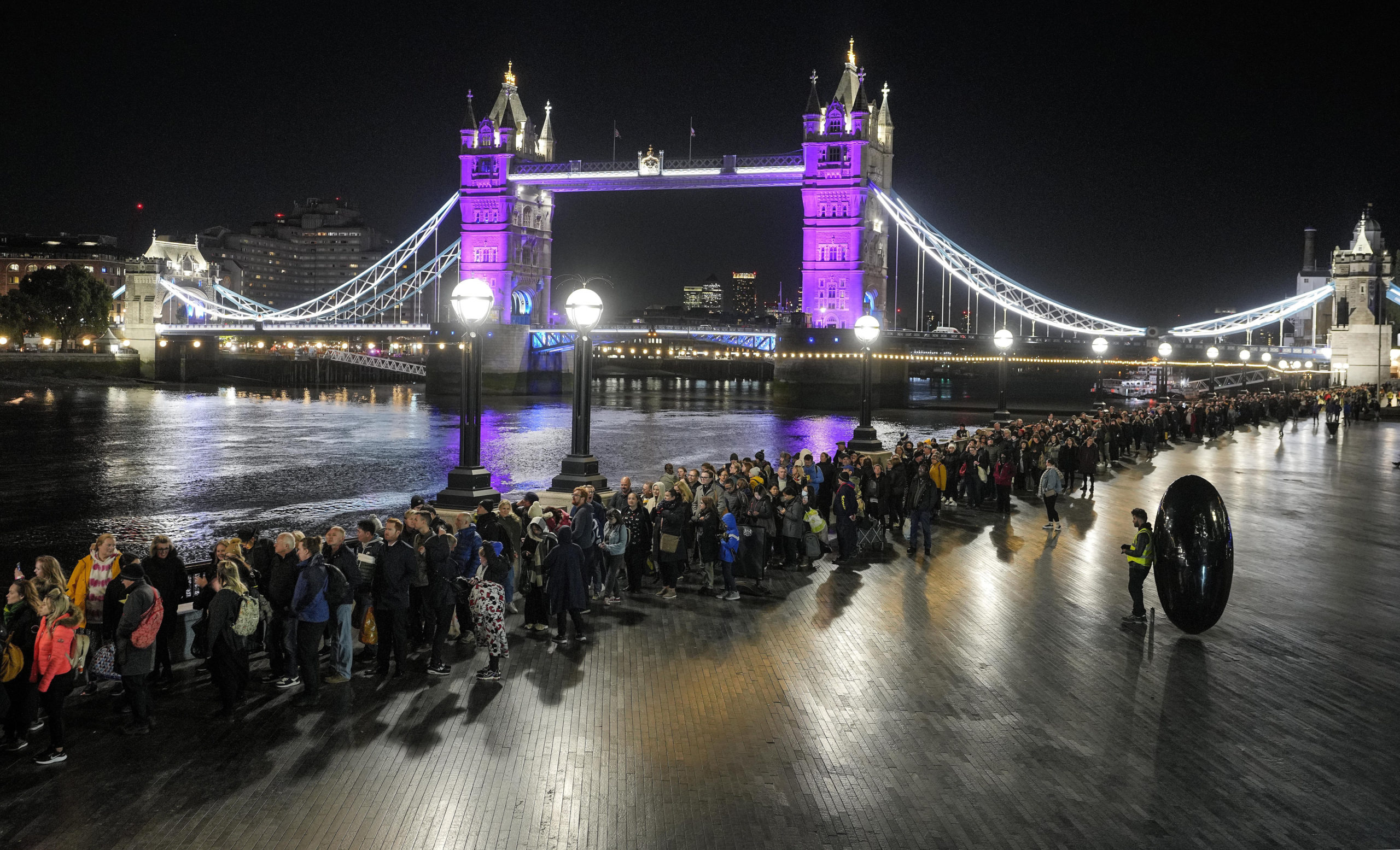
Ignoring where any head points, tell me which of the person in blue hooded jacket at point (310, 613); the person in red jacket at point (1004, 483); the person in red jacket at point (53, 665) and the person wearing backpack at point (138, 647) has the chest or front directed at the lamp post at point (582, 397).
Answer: the person in red jacket at point (1004, 483)

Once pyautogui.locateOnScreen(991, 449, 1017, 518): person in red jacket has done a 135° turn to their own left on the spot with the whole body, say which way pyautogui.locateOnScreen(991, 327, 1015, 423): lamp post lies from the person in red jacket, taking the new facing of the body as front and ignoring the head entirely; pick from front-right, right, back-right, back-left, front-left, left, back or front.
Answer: left

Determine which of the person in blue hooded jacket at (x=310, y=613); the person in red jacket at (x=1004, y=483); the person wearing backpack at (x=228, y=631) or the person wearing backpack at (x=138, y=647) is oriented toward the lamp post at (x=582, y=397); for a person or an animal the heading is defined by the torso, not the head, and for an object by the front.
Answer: the person in red jacket

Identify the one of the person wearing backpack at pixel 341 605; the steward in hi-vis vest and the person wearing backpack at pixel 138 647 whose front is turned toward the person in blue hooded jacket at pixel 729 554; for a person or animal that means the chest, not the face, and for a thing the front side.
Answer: the steward in hi-vis vest

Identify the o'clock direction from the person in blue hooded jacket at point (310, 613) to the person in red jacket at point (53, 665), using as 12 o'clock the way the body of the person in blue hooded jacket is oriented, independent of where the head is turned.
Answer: The person in red jacket is roughly at 11 o'clock from the person in blue hooded jacket.

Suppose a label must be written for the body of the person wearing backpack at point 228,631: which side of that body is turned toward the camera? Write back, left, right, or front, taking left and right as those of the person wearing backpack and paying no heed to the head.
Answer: left

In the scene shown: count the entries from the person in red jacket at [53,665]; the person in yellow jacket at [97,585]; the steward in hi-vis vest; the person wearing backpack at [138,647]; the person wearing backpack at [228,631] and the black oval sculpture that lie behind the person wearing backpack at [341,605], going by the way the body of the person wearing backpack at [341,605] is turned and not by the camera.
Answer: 2

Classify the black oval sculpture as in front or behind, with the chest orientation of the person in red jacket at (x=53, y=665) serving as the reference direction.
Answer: behind

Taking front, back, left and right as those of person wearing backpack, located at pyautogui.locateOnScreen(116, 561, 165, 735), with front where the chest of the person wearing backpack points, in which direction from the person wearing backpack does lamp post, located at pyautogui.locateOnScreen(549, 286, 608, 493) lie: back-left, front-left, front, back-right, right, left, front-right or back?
back-right

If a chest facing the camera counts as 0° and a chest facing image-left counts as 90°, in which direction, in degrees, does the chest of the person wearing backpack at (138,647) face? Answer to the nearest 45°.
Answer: approximately 90°

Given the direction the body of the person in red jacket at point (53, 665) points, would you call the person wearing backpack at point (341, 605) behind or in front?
behind

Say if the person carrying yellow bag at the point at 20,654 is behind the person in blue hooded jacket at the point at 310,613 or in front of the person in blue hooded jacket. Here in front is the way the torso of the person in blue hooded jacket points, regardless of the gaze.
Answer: in front

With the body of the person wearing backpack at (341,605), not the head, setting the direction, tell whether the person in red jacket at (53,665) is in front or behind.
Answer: in front

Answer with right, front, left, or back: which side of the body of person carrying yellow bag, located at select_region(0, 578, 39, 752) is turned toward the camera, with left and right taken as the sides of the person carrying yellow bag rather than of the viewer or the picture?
left

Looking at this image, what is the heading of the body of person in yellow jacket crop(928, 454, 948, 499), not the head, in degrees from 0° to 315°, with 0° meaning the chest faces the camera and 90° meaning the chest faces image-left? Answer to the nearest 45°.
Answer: approximately 45°

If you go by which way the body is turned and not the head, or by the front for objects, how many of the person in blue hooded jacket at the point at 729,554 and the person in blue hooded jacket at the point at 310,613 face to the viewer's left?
2

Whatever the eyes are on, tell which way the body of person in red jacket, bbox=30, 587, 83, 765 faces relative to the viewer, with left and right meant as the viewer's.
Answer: facing to the left of the viewer

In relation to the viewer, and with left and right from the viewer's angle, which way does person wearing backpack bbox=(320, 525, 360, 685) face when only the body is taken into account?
facing to the left of the viewer

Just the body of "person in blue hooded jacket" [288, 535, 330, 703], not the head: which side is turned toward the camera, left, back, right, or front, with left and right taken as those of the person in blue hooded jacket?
left

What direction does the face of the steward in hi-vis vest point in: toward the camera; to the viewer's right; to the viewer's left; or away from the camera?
to the viewer's left

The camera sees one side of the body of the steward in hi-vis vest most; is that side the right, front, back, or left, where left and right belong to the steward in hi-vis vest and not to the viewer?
left
